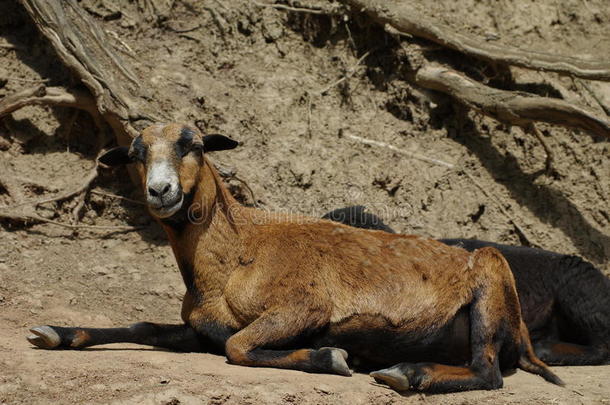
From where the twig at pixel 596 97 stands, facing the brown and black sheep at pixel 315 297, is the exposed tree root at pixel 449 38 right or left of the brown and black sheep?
right

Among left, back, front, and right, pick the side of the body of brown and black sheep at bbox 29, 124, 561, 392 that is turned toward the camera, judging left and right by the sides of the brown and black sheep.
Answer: left

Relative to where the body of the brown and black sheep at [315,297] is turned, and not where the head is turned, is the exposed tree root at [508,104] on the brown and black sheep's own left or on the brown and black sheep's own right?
on the brown and black sheep's own right

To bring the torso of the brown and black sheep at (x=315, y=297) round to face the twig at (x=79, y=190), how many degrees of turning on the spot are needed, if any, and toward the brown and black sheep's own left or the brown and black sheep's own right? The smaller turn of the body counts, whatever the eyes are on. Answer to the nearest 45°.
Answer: approximately 45° to the brown and black sheep's own right

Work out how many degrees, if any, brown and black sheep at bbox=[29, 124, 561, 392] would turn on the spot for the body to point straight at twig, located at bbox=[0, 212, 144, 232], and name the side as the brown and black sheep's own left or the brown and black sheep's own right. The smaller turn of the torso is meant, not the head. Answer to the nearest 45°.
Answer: approximately 45° to the brown and black sheep's own right

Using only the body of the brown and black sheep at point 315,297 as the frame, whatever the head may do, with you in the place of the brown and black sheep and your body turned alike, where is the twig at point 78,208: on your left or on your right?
on your right

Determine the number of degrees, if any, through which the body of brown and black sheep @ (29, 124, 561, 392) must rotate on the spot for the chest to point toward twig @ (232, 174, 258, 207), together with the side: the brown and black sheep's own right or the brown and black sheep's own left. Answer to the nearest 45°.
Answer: approximately 90° to the brown and black sheep's own right
